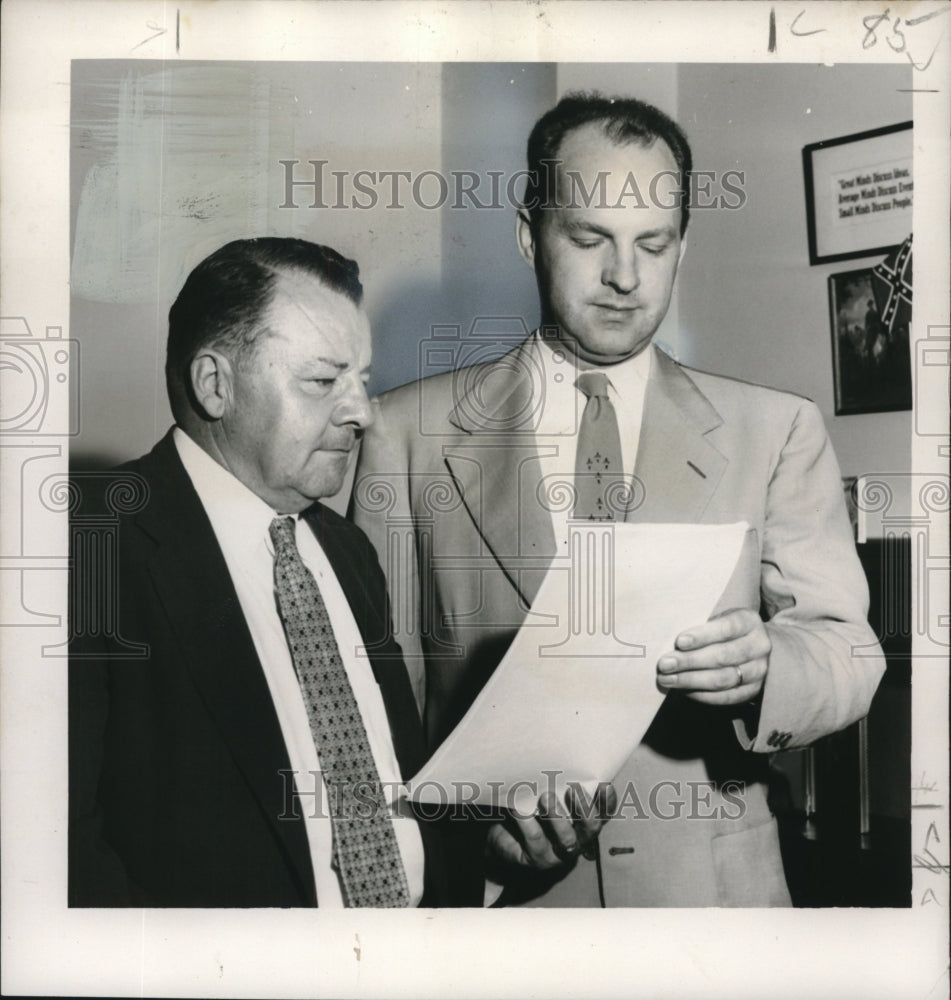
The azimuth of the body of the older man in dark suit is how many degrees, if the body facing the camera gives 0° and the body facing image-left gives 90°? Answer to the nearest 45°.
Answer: approximately 315°

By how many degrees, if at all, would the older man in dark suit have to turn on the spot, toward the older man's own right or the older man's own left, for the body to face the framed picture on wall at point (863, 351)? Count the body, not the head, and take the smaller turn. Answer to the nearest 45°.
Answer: approximately 45° to the older man's own left

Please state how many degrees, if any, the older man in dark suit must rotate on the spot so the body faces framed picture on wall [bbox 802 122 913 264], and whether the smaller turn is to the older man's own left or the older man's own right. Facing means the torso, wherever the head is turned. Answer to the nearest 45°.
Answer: approximately 45° to the older man's own left
